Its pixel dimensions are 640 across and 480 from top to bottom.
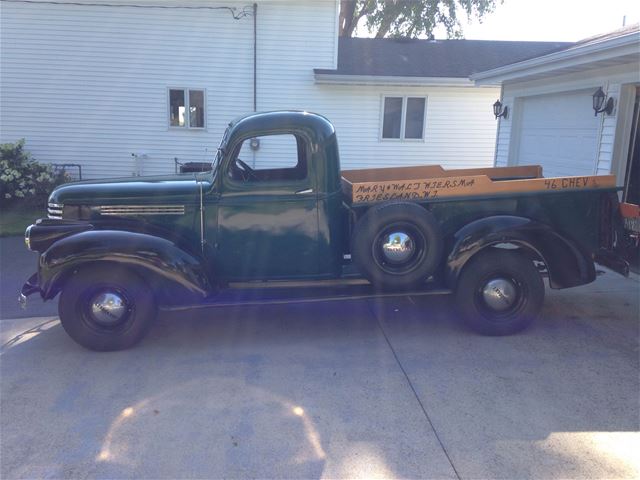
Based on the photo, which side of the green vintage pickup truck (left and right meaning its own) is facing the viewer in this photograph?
left

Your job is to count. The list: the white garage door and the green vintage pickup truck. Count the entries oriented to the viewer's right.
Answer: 0

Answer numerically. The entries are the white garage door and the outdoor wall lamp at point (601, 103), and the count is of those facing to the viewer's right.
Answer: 0

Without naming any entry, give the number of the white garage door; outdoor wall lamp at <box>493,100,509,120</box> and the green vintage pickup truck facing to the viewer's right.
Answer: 0

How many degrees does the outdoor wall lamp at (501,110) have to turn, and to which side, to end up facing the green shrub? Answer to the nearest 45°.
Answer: approximately 45° to its right

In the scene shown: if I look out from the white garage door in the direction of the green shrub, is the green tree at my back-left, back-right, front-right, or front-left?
front-right

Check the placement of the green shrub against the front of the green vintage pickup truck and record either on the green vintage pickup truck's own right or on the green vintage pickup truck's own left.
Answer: on the green vintage pickup truck's own right

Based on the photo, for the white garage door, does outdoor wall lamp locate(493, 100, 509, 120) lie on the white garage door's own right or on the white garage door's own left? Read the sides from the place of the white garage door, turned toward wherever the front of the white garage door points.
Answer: on the white garage door's own right

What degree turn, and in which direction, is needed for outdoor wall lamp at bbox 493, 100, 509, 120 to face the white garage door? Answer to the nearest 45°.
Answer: approximately 90° to its left

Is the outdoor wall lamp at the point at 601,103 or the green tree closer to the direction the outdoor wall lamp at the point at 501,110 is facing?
the outdoor wall lamp

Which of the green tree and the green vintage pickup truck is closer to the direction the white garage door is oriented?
the green vintage pickup truck

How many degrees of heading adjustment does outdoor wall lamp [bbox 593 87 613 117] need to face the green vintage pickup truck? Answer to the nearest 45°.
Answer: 0° — it already faces it

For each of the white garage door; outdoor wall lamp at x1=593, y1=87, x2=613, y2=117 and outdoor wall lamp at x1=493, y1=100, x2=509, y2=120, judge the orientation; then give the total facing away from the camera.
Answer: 0

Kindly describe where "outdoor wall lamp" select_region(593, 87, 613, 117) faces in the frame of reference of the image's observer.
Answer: facing the viewer and to the left of the viewer

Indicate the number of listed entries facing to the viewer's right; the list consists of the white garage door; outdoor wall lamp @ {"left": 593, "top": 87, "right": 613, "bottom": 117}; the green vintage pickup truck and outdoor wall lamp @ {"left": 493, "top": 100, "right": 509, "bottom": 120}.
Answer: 0
